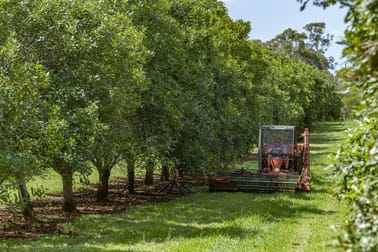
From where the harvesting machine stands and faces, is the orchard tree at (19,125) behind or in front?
in front

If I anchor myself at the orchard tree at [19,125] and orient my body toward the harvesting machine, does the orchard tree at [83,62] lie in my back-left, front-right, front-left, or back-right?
front-left

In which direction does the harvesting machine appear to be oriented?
toward the camera

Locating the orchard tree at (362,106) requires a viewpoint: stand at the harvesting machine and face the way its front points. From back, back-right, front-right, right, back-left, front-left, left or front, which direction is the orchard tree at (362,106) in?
front

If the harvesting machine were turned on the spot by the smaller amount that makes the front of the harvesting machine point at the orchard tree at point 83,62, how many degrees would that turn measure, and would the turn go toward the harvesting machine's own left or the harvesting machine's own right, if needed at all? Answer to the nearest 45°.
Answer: approximately 45° to the harvesting machine's own right

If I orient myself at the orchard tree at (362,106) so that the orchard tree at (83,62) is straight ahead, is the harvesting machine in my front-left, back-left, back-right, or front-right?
front-right

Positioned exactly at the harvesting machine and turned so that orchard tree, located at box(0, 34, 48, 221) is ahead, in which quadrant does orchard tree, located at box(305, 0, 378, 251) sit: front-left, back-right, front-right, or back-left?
front-left

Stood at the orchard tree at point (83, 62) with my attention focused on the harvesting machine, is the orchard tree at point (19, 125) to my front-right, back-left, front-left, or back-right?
back-right
